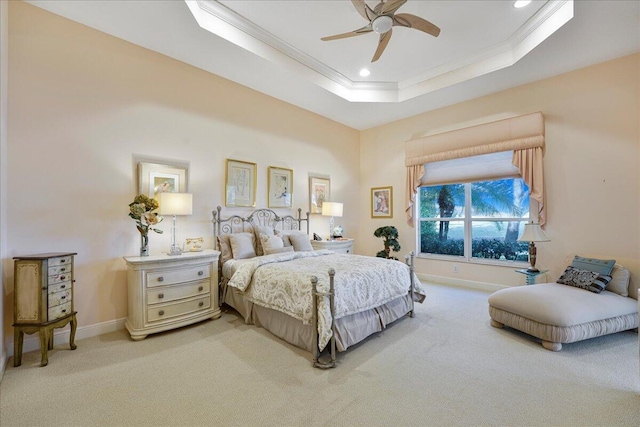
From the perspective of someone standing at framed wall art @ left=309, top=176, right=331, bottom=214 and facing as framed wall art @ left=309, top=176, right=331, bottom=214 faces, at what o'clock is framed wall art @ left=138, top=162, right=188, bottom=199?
framed wall art @ left=138, top=162, right=188, bottom=199 is roughly at 3 o'clock from framed wall art @ left=309, top=176, right=331, bottom=214.

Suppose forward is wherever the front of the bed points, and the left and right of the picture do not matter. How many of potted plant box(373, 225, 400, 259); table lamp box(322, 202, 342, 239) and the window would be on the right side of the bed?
0

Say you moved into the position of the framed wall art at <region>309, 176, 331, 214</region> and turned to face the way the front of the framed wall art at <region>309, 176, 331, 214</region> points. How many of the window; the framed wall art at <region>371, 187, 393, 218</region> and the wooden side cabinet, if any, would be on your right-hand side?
1

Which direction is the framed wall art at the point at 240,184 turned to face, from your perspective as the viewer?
facing the viewer and to the right of the viewer

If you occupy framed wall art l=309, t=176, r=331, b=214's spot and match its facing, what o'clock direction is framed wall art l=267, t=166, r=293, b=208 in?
framed wall art l=267, t=166, r=293, b=208 is roughly at 3 o'clock from framed wall art l=309, t=176, r=331, b=214.

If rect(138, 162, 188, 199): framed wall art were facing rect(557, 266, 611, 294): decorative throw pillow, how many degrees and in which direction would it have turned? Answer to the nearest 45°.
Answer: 0° — it already faces it

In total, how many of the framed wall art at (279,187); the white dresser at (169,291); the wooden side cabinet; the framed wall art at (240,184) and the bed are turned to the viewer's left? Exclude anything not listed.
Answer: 0

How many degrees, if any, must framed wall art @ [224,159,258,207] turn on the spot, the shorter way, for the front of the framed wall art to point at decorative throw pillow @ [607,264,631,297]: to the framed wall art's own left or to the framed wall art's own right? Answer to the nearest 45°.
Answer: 0° — it already faces it

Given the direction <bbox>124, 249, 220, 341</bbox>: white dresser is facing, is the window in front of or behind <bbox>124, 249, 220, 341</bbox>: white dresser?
in front

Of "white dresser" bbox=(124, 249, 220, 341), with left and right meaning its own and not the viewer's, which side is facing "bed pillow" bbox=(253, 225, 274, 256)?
left

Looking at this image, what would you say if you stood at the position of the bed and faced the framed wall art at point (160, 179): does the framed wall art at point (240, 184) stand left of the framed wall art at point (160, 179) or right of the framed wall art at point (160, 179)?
right

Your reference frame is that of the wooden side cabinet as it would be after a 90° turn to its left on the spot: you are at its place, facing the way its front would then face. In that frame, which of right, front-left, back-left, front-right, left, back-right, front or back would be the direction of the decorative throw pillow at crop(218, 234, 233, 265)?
front-right

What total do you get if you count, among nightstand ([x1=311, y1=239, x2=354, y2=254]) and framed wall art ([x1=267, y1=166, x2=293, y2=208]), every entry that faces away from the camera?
0

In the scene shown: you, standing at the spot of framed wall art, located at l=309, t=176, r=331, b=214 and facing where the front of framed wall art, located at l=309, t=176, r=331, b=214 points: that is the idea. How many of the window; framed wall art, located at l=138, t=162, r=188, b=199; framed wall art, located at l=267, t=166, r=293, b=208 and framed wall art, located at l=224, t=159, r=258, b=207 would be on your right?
3

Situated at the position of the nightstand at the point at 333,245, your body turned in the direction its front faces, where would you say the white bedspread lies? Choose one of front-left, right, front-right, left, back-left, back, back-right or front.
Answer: front-right

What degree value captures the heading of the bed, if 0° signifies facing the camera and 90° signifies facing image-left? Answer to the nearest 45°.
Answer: approximately 315°
